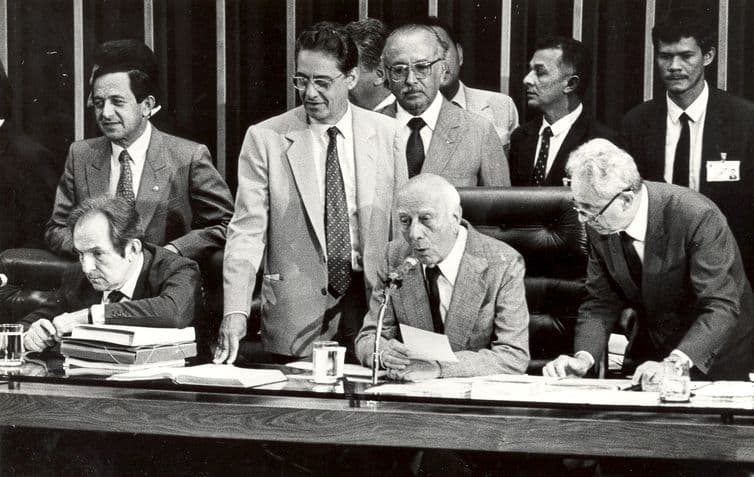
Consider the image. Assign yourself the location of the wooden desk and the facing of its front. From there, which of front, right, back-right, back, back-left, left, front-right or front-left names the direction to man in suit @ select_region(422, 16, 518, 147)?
back

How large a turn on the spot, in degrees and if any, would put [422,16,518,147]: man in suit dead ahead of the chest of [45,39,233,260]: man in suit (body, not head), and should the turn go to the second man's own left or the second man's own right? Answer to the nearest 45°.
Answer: approximately 135° to the second man's own left

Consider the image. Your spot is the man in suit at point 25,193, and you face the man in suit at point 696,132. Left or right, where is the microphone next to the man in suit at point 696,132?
right

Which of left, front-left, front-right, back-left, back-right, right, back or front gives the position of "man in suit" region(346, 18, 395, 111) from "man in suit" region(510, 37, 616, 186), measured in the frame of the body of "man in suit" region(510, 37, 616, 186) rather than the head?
front-right

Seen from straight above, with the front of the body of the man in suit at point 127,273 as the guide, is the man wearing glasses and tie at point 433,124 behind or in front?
behind

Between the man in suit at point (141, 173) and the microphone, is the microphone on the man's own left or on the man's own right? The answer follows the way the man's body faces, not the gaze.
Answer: on the man's own left

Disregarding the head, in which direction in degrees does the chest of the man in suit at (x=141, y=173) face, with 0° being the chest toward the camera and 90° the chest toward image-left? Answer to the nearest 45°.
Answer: approximately 45°

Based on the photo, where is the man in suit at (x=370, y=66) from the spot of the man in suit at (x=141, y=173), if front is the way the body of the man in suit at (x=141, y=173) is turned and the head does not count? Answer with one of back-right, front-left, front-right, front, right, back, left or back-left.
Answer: back-left
